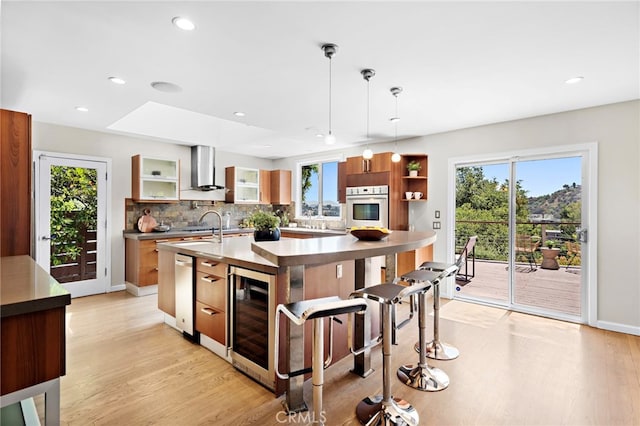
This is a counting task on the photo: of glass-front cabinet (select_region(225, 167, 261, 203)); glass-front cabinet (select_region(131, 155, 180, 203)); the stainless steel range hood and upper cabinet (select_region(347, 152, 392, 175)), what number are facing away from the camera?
0

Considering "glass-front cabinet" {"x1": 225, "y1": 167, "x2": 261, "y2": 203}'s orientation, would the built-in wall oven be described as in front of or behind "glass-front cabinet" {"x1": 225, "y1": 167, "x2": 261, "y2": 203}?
in front

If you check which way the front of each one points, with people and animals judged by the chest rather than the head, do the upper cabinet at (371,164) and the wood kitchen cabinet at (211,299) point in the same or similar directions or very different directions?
same or similar directions

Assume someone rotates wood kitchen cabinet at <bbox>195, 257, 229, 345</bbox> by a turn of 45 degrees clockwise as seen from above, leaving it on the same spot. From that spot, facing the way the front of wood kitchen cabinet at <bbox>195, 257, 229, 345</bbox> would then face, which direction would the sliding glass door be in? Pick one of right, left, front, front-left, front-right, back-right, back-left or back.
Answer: back

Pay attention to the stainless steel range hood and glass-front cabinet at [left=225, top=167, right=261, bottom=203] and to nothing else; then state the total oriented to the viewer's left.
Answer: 0

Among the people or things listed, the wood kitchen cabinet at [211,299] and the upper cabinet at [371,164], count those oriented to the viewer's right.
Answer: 0

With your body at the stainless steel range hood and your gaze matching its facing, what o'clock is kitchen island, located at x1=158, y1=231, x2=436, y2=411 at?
The kitchen island is roughly at 1 o'clock from the stainless steel range hood.

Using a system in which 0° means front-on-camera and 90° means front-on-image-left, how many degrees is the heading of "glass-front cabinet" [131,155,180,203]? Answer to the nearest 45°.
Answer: approximately 315°

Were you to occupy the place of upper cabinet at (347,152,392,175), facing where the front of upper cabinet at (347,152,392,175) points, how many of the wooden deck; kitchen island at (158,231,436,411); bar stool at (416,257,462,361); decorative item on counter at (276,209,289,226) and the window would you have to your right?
2

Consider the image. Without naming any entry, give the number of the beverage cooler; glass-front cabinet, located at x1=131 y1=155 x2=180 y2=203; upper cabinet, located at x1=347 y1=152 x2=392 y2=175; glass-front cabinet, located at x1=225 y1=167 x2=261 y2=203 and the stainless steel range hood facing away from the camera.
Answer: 0

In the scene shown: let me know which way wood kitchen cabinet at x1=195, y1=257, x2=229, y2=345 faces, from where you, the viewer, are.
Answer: facing the viewer and to the left of the viewer

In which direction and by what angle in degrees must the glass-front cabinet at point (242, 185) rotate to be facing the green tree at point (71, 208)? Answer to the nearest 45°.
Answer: approximately 90° to its right

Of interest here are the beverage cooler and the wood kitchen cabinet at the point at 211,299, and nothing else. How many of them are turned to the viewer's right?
0

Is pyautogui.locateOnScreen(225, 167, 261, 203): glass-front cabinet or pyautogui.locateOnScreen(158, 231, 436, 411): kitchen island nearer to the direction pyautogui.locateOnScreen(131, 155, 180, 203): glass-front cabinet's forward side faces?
the kitchen island

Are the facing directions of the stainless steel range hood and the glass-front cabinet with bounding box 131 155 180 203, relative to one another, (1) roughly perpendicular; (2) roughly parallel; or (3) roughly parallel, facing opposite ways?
roughly parallel

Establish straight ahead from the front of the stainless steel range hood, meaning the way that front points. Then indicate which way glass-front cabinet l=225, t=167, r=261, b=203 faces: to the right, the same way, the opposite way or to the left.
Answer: the same way

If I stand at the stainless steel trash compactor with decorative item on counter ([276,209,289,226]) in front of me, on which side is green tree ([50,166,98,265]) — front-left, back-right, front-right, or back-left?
front-left

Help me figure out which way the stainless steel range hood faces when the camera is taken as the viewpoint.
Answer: facing the viewer and to the right of the viewer

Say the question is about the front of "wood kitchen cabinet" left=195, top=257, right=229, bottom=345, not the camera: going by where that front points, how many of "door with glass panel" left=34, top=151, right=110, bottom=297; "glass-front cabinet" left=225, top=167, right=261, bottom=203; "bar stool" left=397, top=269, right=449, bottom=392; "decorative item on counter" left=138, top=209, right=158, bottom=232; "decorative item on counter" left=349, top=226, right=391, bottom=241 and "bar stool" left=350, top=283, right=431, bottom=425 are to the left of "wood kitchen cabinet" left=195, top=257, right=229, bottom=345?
3
